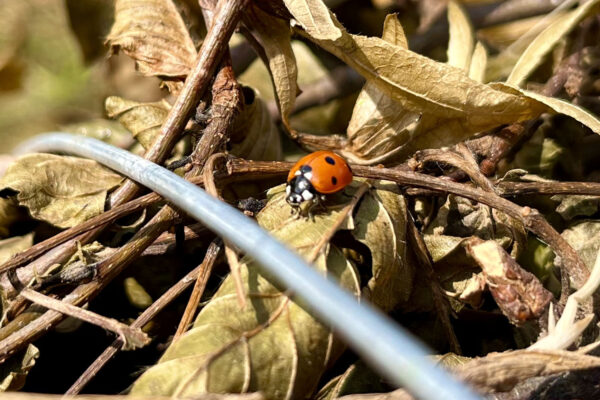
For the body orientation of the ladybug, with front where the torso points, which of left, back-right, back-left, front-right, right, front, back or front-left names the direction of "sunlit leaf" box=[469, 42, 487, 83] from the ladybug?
back

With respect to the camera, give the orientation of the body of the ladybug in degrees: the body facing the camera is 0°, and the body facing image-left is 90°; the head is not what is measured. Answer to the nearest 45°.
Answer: approximately 45°
